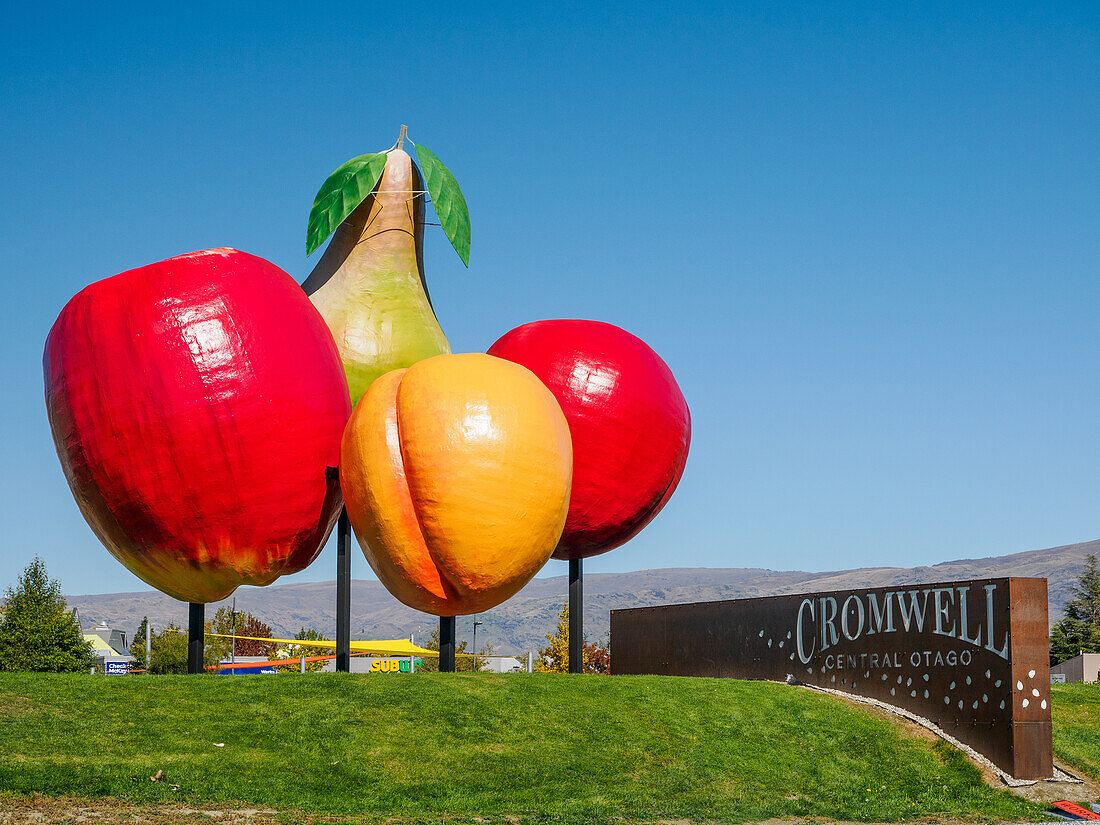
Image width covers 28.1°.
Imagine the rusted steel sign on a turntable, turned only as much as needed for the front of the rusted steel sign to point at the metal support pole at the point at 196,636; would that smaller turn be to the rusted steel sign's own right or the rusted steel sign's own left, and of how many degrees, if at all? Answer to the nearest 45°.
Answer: approximately 45° to the rusted steel sign's own right

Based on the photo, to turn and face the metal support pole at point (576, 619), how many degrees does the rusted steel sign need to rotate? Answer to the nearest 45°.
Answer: approximately 45° to its right

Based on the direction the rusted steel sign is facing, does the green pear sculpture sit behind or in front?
in front

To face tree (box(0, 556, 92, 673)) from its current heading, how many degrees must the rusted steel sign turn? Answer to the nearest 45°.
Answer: approximately 90° to its right

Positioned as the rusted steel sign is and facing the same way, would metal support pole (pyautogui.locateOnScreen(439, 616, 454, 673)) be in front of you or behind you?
in front

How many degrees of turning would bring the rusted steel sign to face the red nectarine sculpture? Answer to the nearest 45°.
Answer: approximately 45° to its right

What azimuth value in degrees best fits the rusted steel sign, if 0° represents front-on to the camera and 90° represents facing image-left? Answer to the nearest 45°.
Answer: approximately 45°

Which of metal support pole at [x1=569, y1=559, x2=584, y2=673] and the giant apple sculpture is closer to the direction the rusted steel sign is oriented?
the giant apple sculpture
